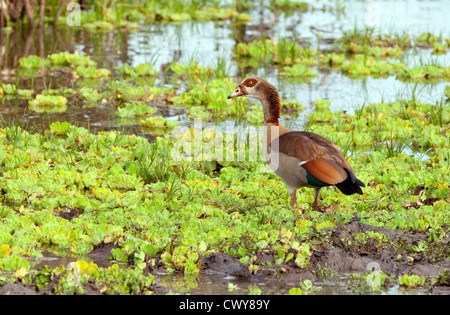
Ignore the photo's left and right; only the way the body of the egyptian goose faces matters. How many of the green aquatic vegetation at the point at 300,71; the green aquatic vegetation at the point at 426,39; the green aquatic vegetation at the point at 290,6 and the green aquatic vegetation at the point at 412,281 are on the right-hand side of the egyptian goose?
3

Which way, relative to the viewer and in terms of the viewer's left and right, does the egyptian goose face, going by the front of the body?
facing to the left of the viewer

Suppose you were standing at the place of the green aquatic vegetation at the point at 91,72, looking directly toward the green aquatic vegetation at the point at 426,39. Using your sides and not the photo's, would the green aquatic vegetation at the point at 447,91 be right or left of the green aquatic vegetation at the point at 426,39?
right

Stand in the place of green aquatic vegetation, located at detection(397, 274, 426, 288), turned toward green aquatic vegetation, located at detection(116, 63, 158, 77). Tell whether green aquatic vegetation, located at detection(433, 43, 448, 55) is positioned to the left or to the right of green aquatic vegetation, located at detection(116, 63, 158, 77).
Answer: right

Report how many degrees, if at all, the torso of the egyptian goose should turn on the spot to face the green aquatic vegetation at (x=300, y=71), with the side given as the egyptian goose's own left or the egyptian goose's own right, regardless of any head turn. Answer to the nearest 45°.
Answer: approximately 90° to the egyptian goose's own right

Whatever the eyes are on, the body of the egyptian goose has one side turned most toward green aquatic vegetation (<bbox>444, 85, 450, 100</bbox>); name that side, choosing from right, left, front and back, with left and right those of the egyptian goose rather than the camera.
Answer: right

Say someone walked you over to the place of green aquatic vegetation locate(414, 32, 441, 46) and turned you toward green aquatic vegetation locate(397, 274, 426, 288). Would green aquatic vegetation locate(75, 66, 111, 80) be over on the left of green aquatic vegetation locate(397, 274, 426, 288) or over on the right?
right

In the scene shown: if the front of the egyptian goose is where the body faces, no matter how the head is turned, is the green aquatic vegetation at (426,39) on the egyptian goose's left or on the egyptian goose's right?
on the egyptian goose's right

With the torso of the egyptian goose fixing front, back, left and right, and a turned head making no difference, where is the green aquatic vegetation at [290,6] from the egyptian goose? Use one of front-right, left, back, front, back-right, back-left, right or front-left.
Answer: right
